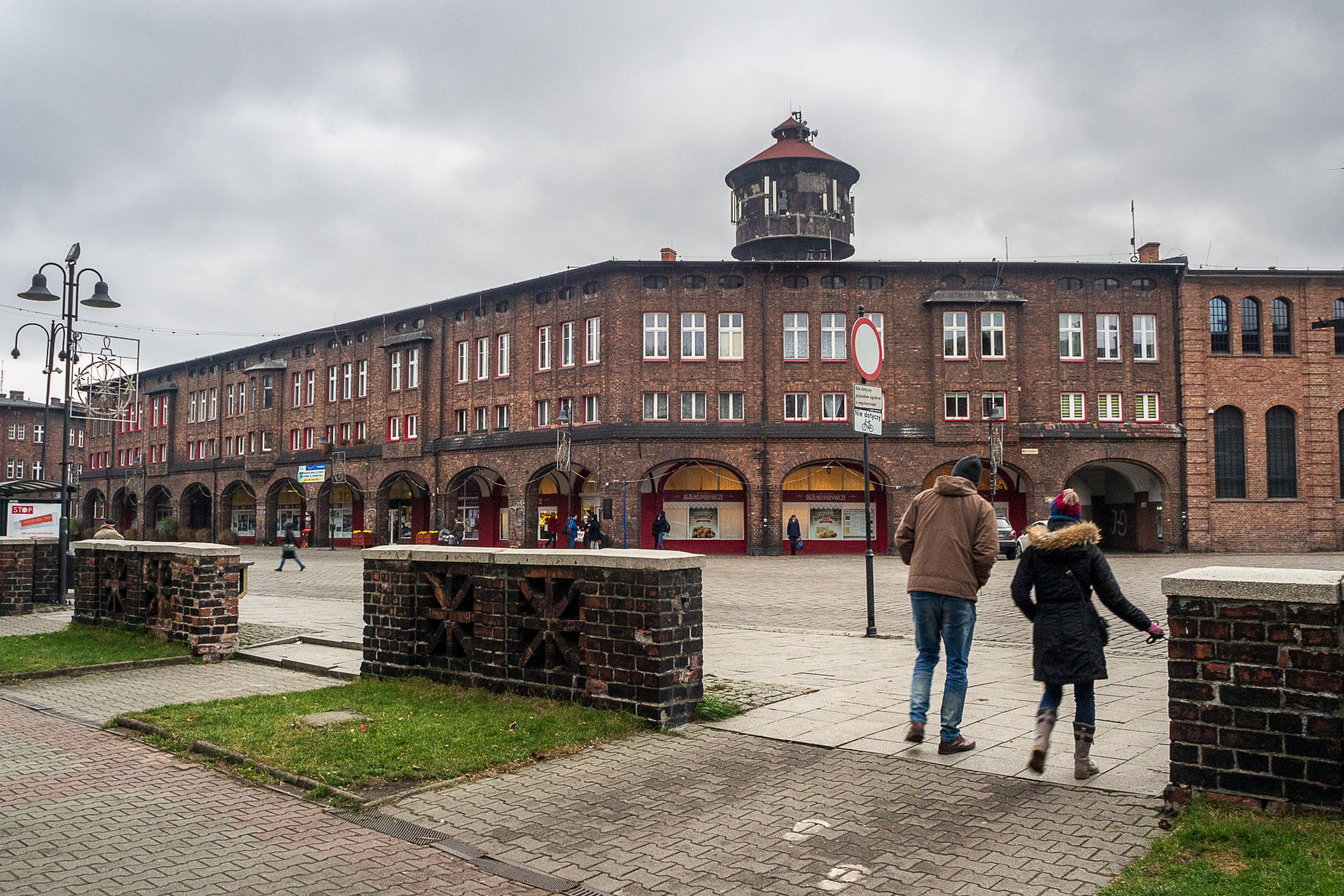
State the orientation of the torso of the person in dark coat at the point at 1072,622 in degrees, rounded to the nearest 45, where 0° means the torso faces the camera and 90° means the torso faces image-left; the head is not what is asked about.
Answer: approximately 180°

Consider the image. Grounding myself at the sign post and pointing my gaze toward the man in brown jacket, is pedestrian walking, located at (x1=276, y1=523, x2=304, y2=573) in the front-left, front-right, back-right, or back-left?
back-right

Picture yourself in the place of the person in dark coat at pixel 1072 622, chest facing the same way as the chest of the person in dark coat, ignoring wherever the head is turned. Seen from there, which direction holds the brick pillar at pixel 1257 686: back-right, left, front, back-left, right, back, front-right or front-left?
back-right

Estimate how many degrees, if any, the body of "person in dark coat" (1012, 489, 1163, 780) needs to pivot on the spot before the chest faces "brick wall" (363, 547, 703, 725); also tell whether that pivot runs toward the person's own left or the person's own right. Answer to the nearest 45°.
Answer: approximately 90° to the person's own left

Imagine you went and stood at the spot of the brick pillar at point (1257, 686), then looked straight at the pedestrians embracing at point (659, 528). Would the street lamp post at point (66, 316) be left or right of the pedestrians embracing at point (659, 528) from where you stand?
left

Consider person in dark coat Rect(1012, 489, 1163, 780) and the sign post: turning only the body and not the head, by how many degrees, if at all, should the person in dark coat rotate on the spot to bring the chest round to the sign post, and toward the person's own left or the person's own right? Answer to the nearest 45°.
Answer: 0° — they already face it

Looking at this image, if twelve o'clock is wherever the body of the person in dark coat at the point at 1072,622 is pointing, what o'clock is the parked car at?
The parked car is roughly at 12 o'clock from the person in dark coat.

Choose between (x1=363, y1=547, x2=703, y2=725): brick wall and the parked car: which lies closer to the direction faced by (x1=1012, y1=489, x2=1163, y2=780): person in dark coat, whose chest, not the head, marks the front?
the parked car

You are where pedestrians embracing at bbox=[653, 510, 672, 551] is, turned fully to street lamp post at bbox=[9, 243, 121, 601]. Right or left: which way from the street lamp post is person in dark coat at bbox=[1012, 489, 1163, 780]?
left

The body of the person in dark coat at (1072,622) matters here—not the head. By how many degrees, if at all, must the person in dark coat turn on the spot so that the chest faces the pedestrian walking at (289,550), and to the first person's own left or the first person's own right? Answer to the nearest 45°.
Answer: approximately 45° to the first person's own left
